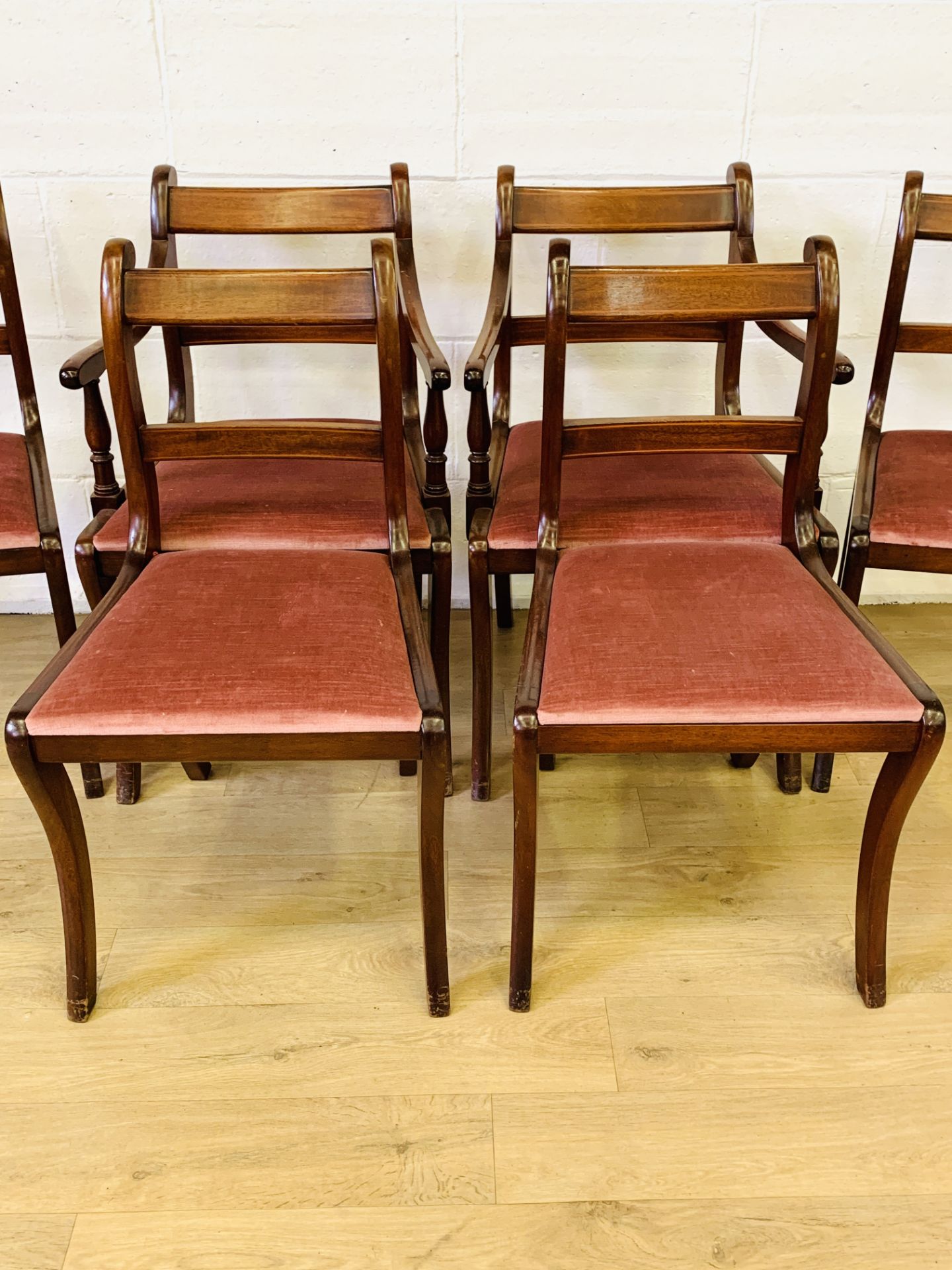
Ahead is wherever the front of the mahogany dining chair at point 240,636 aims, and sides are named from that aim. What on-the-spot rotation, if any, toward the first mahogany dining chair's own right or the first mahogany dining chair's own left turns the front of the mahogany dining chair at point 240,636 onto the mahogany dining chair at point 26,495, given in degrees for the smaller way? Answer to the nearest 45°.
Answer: approximately 135° to the first mahogany dining chair's own right

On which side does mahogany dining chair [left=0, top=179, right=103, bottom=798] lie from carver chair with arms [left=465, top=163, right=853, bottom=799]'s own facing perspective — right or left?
on its right

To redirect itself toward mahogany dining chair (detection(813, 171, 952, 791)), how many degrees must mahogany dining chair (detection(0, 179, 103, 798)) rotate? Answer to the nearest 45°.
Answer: approximately 90° to its left

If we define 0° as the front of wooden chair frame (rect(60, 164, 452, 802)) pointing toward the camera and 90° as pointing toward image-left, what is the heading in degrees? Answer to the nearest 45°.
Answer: approximately 0°

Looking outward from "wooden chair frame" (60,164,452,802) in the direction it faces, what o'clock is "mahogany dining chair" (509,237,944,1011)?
The mahogany dining chair is roughly at 11 o'clock from the wooden chair frame.

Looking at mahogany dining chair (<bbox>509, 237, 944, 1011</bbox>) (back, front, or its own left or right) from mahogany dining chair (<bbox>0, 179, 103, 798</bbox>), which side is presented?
right

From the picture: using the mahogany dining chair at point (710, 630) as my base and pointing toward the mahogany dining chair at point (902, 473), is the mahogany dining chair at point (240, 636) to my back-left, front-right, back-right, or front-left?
back-left
